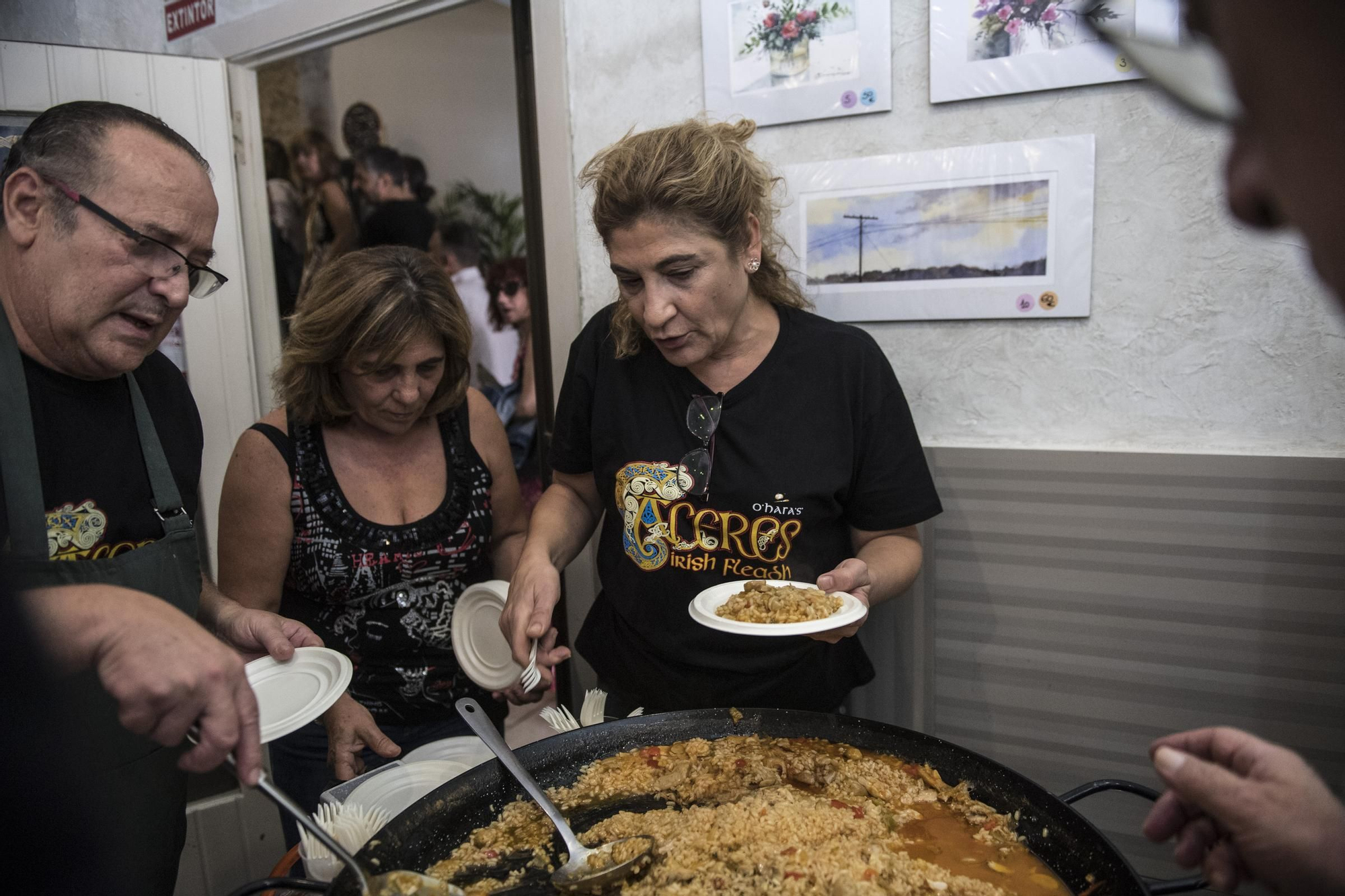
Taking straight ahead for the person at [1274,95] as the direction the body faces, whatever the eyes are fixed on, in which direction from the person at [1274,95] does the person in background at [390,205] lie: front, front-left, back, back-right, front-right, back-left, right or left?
front-right

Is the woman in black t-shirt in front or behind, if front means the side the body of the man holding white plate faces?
in front

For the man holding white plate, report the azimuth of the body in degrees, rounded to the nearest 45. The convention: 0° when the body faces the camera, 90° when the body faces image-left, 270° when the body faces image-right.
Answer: approximately 315°

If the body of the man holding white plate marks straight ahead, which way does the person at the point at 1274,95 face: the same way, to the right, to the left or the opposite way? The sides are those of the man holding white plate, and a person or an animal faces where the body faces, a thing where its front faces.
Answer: the opposite way

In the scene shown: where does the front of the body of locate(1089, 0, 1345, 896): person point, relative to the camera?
to the viewer's left

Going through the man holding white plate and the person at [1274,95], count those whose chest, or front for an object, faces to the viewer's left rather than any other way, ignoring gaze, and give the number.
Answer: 1

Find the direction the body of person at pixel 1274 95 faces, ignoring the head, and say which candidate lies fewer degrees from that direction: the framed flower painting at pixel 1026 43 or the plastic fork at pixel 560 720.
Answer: the plastic fork

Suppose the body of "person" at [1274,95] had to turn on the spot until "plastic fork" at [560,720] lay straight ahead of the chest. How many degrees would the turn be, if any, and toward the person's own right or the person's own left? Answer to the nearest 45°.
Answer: approximately 45° to the person's own right

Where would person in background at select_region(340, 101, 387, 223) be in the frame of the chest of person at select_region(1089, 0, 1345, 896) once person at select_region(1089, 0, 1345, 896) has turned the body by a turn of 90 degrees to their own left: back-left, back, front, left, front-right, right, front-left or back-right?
back-right

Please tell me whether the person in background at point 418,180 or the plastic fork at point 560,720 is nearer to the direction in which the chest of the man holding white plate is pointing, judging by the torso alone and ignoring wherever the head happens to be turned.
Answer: the plastic fork

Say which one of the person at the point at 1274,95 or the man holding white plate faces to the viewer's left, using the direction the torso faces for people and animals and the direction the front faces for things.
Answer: the person

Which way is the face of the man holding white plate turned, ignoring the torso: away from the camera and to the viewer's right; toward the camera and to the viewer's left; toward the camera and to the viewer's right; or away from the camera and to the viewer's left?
toward the camera and to the viewer's right
